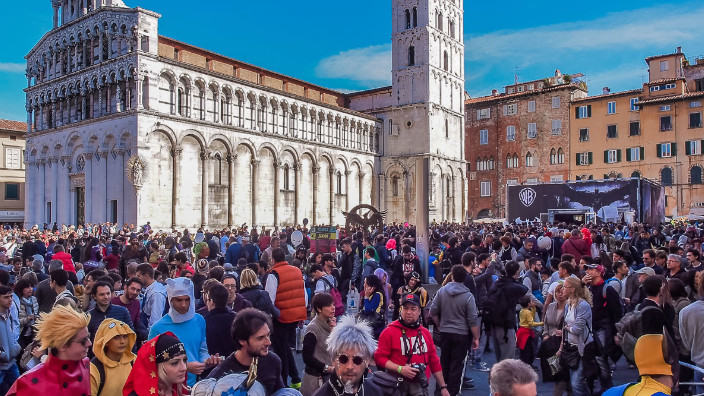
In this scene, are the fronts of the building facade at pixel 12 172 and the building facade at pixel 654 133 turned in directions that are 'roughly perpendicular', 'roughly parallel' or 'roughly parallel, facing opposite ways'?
roughly perpendicular

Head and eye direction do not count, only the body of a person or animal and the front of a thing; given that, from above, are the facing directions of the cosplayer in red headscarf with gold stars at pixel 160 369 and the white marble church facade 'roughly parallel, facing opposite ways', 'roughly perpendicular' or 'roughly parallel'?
roughly perpendicular

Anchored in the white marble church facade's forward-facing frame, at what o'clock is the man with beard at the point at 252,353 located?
The man with beard is roughly at 10 o'clock from the white marble church facade.

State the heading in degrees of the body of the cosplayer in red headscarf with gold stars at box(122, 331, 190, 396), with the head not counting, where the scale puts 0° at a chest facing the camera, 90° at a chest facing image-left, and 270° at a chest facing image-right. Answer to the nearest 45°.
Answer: approximately 315°

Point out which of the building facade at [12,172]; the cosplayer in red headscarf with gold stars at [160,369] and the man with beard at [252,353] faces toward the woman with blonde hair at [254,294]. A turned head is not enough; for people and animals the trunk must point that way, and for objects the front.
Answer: the building facade

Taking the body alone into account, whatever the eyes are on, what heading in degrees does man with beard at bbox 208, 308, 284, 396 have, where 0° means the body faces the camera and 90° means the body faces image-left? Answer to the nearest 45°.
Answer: approximately 315°

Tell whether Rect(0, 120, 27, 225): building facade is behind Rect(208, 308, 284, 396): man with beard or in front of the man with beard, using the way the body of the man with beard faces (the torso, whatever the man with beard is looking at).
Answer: behind
